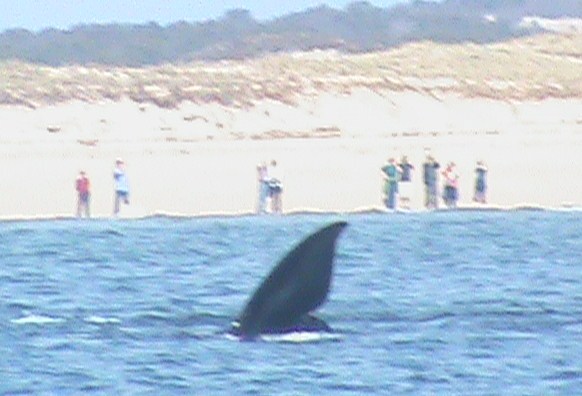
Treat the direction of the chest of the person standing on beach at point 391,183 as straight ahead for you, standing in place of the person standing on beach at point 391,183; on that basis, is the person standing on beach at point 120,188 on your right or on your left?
on your right

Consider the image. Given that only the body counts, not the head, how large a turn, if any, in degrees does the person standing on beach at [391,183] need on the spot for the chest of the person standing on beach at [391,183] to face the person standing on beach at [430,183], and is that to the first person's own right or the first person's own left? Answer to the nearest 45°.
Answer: approximately 135° to the first person's own left

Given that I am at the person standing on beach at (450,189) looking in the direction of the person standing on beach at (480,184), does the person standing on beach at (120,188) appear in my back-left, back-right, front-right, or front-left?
back-left

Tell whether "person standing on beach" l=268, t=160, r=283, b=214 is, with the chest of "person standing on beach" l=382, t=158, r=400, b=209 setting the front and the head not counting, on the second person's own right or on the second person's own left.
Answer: on the second person's own right

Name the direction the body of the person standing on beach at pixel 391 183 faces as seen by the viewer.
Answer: toward the camera

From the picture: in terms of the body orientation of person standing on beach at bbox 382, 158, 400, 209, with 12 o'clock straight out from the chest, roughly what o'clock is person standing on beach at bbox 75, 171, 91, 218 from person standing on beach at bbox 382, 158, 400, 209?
person standing on beach at bbox 75, 171, 91, 218 is roughly at 3 o'clock from person standing on beach at bbox 382, 158, 400, 209.

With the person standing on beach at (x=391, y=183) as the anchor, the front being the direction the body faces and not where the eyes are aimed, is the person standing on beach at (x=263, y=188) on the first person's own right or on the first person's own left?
on the first person's own right

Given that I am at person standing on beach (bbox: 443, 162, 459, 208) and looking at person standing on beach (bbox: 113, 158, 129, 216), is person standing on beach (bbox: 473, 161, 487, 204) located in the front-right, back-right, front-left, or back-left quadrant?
back-right
